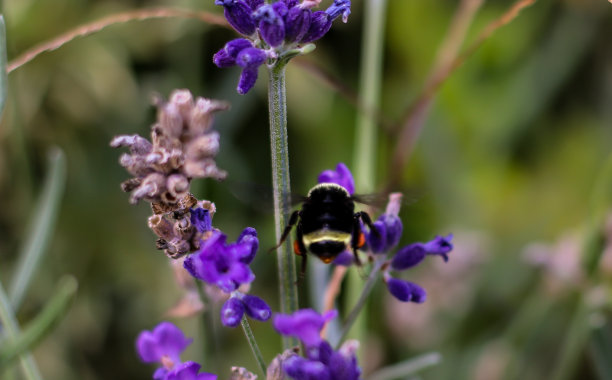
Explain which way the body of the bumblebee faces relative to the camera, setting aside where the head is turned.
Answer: away from the camera
